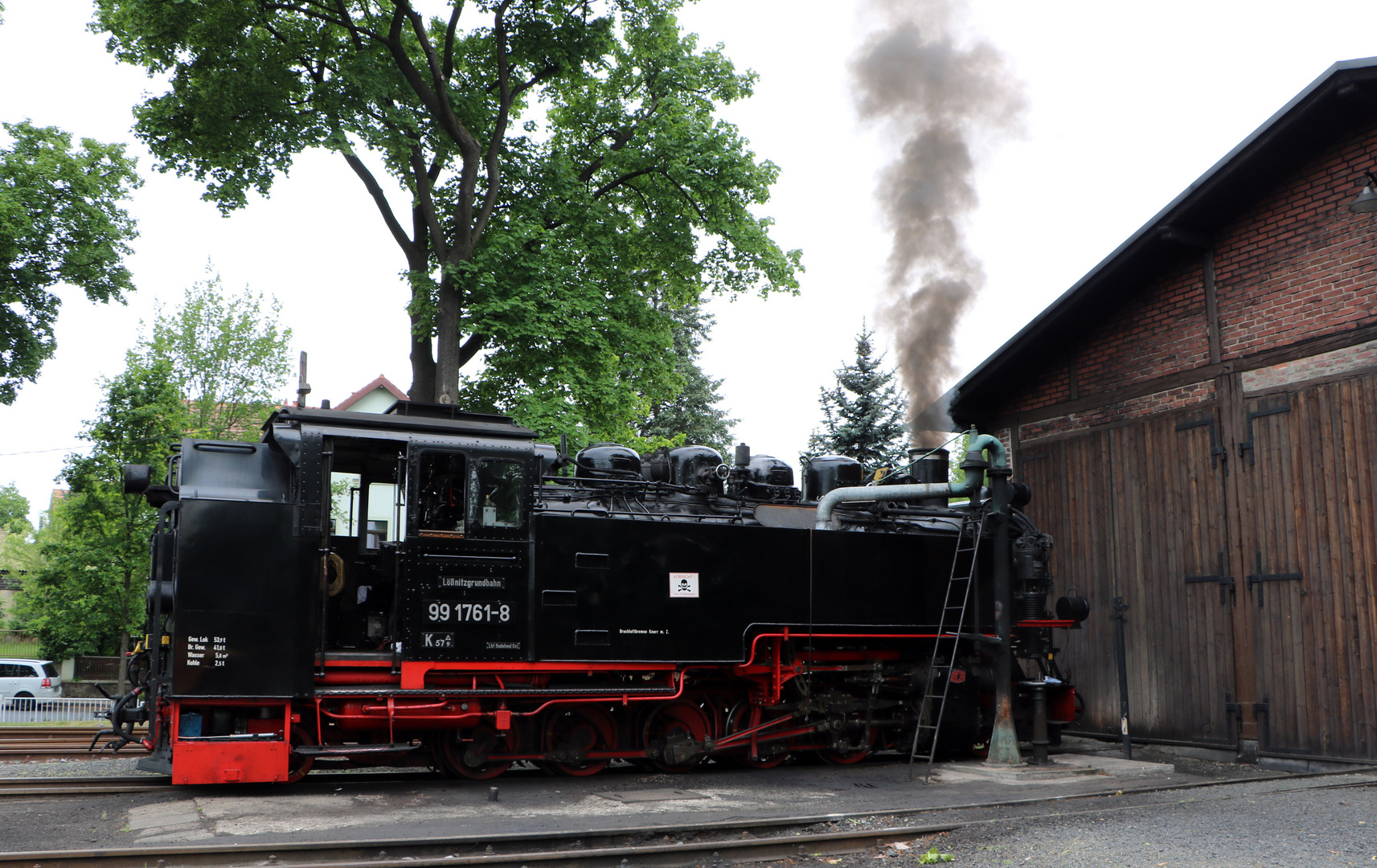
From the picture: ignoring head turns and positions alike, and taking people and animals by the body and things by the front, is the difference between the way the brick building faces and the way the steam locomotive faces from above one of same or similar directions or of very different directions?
very different directions

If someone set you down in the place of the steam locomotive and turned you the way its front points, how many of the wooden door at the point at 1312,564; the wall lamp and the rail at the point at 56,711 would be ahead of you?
2

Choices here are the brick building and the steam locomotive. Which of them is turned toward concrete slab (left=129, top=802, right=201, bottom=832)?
the brick building

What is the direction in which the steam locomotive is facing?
to the viewer's right

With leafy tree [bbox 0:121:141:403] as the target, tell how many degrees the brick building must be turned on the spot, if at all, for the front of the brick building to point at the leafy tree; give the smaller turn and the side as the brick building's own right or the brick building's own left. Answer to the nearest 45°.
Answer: approximately 45° to the brick building's own right

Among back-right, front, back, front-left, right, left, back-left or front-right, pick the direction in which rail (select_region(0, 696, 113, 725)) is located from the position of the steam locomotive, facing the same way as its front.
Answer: back-left

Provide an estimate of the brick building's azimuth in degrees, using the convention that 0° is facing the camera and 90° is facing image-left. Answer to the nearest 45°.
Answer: approximately 45°

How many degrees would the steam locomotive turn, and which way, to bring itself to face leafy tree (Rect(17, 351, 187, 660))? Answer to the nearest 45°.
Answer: approximately 135° to its left

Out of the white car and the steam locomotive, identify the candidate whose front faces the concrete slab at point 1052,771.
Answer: the steam locomotive
